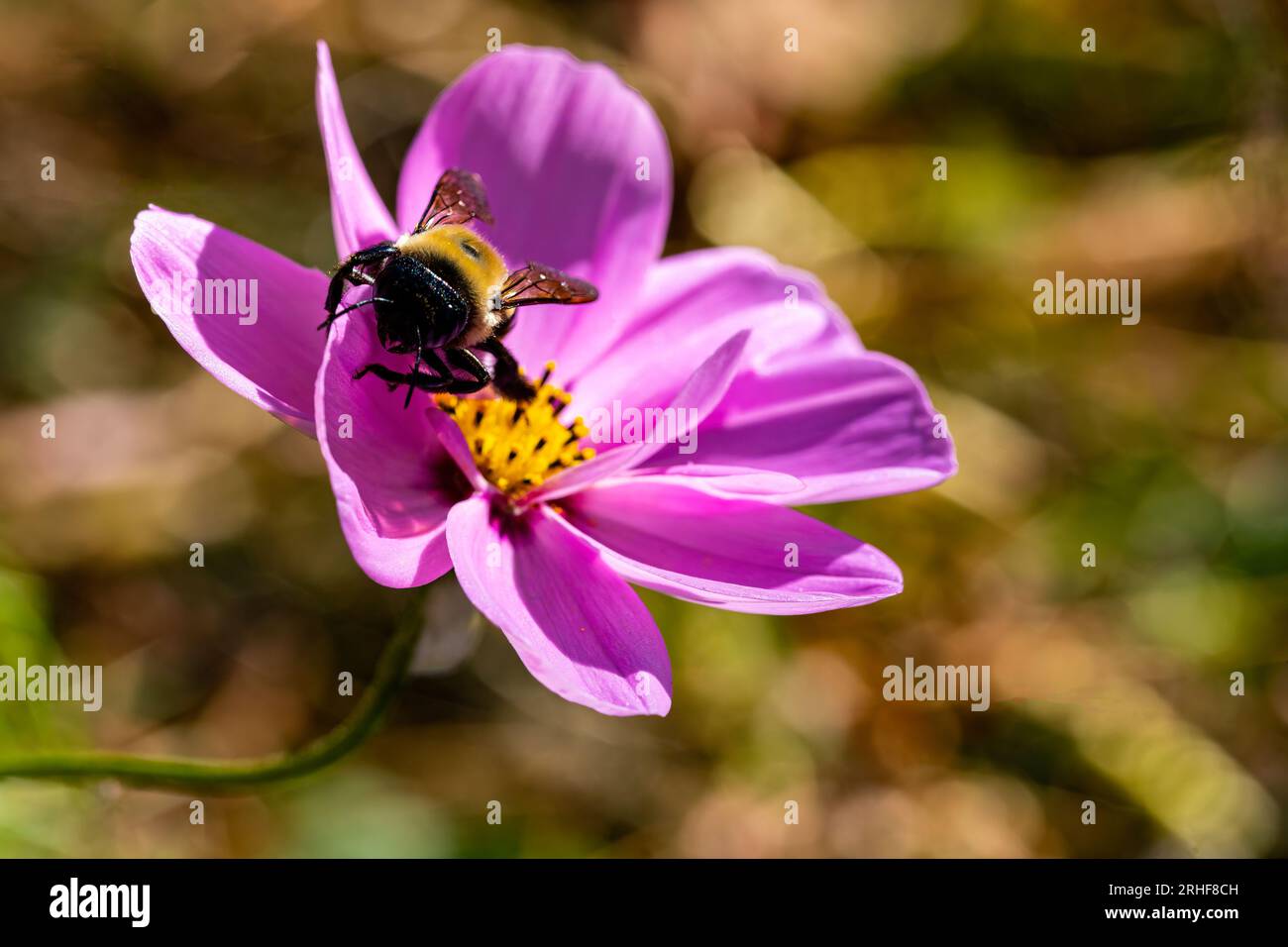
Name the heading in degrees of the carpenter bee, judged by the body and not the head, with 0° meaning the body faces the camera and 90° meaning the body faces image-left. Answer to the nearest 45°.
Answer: approximately 45°
